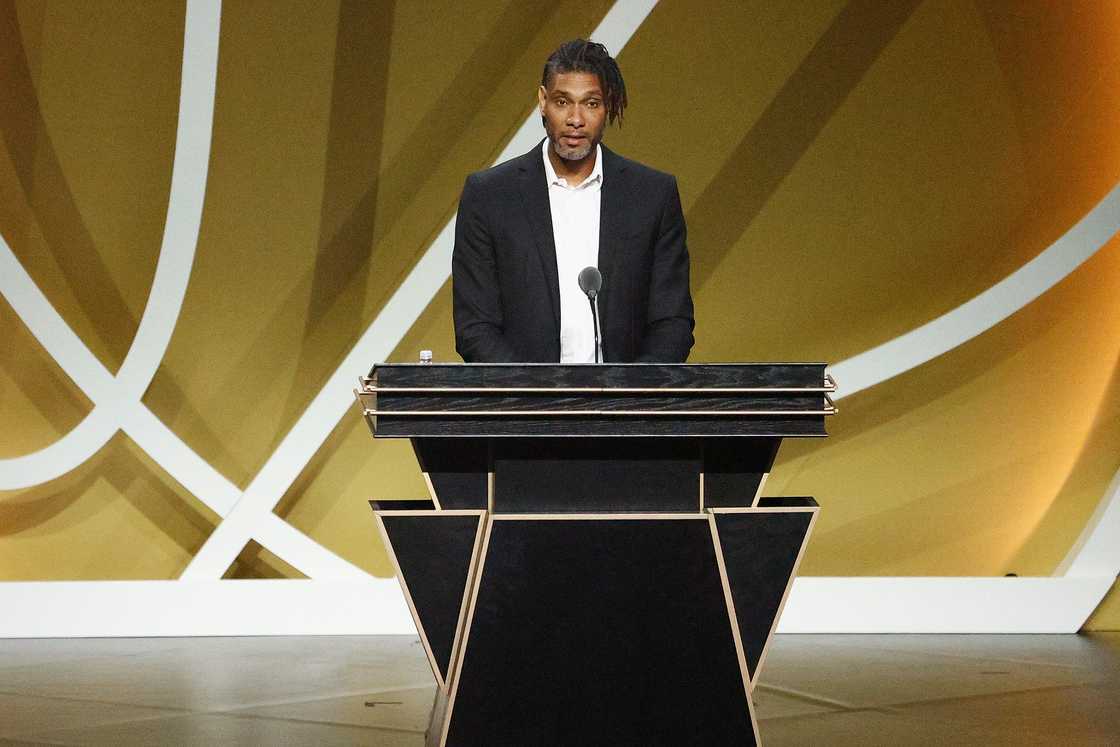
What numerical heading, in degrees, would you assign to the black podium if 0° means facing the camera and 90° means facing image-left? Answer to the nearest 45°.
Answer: approximately 0°

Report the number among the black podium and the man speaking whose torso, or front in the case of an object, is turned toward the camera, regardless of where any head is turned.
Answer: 2
